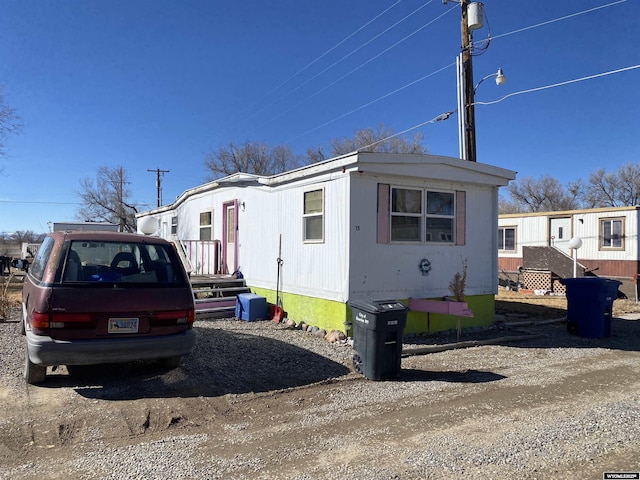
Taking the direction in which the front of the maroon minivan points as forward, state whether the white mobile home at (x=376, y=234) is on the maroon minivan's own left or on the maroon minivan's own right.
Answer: on the maroon minivan's own right

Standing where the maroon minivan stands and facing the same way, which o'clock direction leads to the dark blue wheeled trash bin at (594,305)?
The dark blue wheeled trash bin is roughly at 3 o'clock from the maroon minivan.

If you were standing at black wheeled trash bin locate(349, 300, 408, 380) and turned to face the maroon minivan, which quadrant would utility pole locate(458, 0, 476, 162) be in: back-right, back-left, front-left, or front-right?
back-right

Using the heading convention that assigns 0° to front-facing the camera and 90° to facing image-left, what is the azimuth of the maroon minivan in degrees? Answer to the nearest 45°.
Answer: approximately 180°

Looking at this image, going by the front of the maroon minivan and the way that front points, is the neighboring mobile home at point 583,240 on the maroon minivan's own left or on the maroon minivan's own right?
on the maroon minivan's own right

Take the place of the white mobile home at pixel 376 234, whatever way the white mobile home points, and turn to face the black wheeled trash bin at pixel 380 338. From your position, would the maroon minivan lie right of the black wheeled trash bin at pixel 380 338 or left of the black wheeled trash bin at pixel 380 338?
right
